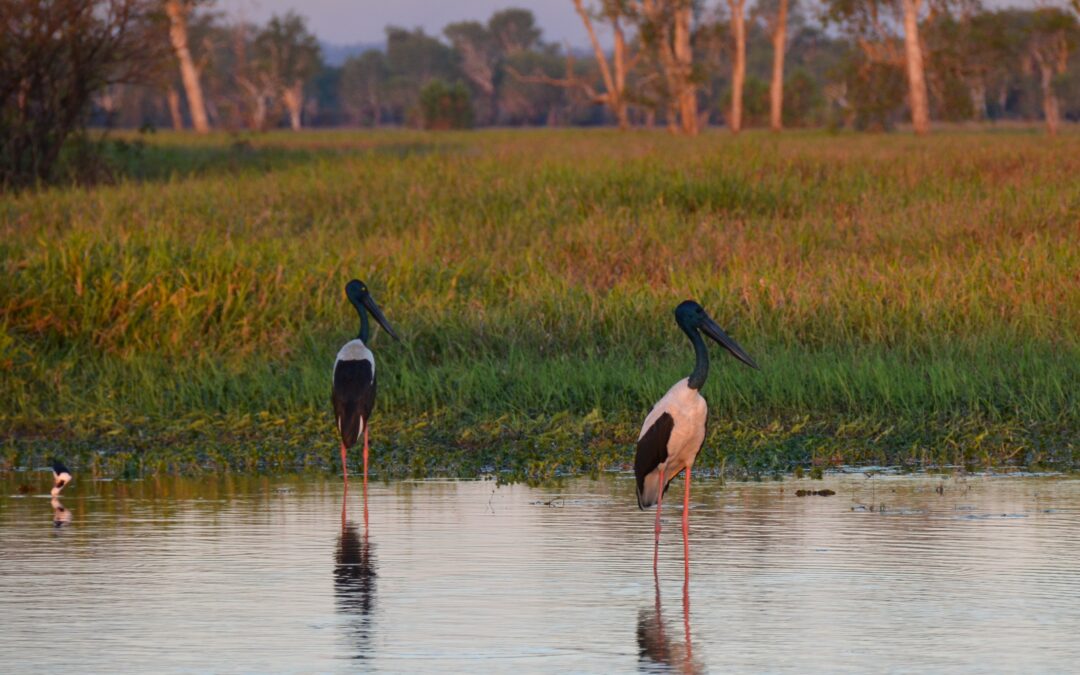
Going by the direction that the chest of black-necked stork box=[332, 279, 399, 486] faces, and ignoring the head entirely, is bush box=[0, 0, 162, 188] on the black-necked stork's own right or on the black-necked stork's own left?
on the black-necked stork's own left

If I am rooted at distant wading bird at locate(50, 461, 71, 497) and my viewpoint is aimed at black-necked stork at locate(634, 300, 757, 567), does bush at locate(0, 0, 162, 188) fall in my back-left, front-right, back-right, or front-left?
back-left

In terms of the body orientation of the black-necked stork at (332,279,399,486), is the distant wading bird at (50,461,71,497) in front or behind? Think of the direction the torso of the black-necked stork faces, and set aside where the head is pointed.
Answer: behind

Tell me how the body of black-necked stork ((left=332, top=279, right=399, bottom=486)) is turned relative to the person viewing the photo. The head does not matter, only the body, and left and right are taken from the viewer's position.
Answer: facing away from the viewer and to the right of the viewer

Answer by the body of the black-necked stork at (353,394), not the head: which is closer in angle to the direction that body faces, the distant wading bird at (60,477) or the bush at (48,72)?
the bush

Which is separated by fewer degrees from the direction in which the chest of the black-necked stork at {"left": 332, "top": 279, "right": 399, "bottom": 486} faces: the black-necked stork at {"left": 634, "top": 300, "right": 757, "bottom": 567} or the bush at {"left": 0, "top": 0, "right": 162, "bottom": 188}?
the bush
